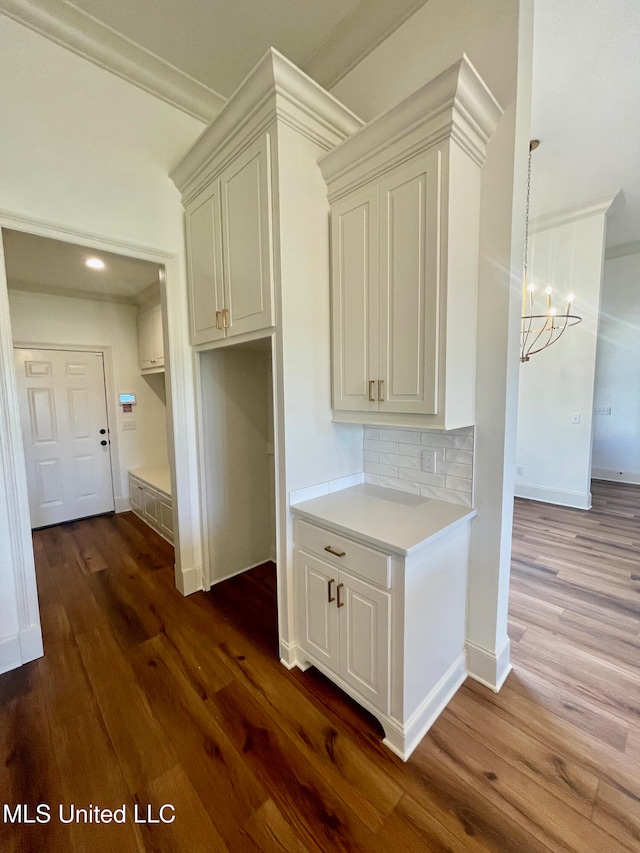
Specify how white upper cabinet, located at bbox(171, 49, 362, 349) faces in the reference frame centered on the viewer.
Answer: facing the viewer and to the left of the viewer

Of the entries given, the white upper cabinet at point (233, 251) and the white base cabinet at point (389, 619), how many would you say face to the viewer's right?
0

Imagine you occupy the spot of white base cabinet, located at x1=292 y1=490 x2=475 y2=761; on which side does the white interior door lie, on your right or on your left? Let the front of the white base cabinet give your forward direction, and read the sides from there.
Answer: on your right

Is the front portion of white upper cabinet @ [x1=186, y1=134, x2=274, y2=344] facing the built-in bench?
no

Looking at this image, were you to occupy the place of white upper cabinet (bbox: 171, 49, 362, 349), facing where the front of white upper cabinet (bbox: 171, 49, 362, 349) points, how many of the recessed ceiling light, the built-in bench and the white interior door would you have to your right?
3

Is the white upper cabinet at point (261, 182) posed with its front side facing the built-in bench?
no

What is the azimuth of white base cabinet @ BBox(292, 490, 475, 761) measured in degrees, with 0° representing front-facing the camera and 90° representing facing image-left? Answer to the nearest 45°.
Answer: approximately 45°

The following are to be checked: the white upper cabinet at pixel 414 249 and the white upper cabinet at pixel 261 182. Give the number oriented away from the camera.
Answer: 0

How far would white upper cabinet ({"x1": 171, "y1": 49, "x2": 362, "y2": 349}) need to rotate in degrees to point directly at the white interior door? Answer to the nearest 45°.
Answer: approximately 90° to its right

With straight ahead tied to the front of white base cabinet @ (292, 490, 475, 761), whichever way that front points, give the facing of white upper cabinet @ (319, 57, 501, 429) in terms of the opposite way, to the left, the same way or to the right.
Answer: the same way

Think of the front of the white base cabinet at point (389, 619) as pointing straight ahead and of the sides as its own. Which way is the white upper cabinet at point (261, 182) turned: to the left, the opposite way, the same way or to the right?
the same way
